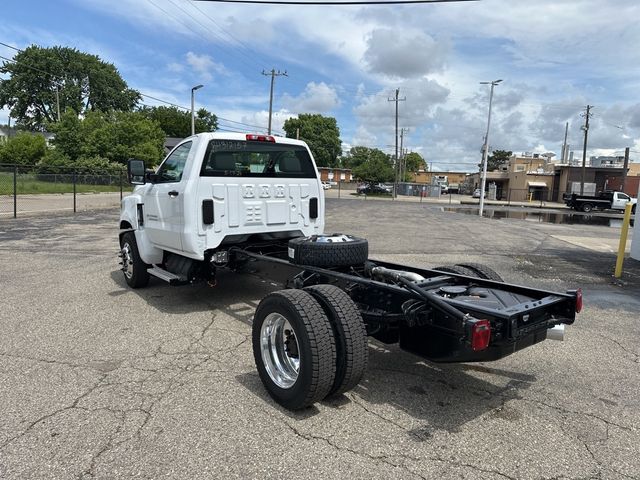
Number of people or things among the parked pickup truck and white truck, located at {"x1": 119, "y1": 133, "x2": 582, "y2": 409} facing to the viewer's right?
1

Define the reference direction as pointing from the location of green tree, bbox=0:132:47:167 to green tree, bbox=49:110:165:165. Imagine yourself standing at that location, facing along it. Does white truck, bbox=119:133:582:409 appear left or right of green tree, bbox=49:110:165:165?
right

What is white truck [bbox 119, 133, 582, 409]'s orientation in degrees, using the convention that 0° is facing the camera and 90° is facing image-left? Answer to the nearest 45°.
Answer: approximately 135°

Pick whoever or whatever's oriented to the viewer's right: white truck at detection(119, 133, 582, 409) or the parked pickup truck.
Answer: the parked pickup truck

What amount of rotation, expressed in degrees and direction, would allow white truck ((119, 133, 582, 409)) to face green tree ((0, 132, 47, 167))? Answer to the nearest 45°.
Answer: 0° — it already faces it

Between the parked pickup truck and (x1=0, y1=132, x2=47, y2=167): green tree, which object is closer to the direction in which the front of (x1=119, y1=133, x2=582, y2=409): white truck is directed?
the green tree

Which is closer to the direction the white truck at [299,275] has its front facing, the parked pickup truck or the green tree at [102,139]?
the green tree

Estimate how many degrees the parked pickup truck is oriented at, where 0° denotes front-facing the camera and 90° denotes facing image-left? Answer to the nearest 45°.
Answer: approximately 270°

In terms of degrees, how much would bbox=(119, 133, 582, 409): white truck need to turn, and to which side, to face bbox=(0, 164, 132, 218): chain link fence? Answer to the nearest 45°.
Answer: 0° — it already faces it

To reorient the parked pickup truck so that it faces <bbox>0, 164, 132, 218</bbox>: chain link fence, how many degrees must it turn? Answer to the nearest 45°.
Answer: approximately 135° to its right
